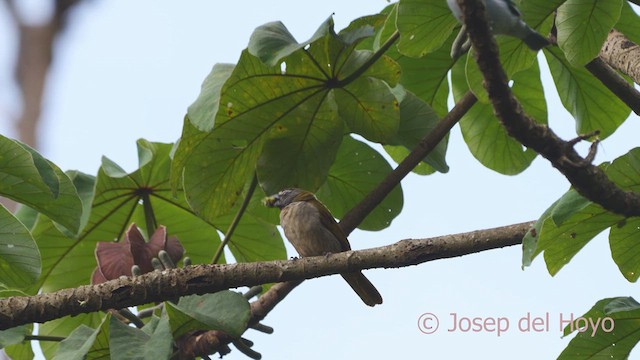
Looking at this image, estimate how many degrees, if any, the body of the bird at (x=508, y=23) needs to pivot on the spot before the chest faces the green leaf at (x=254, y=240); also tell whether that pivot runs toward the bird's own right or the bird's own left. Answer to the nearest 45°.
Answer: approximately 45° to the bird's own right

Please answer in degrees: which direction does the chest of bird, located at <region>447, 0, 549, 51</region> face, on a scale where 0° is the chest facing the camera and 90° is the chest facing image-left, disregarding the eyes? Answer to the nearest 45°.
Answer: approximately 90°

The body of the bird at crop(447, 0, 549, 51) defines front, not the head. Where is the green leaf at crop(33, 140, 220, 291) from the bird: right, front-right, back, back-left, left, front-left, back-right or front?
front-right

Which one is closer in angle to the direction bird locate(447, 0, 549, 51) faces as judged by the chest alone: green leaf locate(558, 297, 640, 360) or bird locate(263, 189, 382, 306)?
the bird

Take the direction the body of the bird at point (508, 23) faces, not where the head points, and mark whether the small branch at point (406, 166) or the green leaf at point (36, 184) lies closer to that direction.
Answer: the green leaf
